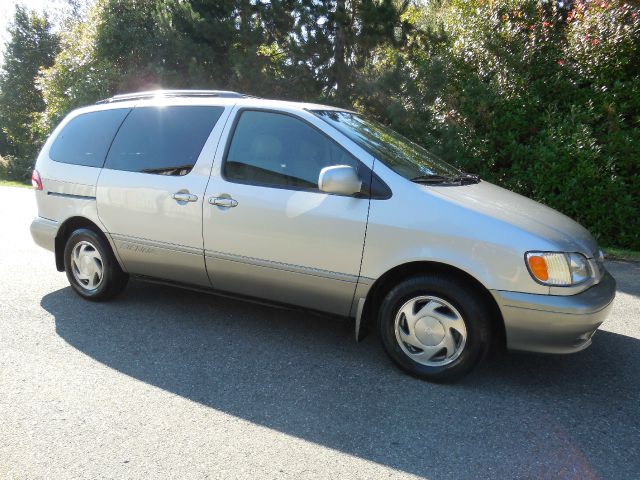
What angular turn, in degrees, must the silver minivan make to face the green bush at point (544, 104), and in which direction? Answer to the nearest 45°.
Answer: approximately 90° to its left

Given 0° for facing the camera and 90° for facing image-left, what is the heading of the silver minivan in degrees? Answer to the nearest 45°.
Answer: approximately 315°
